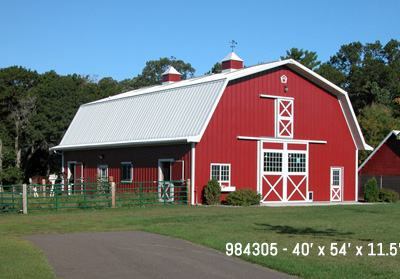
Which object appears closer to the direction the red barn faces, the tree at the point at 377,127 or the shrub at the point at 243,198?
the shrub

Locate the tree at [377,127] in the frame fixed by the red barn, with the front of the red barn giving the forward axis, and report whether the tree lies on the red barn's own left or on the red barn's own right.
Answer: on the red barn's own left

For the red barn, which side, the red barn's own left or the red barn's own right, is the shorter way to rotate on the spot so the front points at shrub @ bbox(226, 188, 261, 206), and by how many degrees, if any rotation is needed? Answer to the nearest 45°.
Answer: approximately 45° to the red barn's own right

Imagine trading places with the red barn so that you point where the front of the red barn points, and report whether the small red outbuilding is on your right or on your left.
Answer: on your left

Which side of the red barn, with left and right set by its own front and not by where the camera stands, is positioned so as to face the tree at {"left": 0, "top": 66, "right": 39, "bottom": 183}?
back

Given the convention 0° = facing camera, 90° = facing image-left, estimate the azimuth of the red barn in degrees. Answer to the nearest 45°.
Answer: approximately 315°

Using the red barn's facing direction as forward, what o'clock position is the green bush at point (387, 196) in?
The green bush is roughly at 10 o'clock from the red barn.

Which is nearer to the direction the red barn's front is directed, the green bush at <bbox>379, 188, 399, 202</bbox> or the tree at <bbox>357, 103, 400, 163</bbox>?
the green bush

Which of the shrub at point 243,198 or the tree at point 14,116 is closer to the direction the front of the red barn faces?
the shrub
